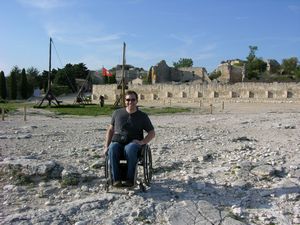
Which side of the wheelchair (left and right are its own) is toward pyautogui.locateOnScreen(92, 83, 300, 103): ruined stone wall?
back

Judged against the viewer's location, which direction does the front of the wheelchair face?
facing the viewer

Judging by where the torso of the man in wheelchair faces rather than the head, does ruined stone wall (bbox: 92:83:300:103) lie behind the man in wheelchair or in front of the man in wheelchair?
behind

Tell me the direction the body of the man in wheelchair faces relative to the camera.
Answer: toward the camera
